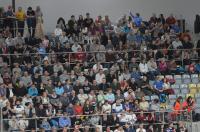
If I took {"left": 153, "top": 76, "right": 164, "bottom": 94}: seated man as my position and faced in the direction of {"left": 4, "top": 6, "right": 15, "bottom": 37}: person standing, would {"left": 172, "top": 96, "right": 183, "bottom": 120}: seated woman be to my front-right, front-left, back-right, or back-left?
back-left

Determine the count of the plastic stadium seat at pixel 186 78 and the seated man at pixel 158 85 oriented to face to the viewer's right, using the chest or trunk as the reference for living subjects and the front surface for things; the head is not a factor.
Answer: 0

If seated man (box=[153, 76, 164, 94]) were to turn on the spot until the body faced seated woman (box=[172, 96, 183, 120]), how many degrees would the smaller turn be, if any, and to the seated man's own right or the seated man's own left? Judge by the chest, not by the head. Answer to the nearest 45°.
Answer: approximately 90° to the seated man's own left
